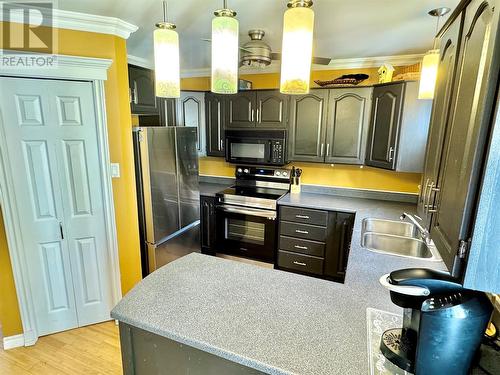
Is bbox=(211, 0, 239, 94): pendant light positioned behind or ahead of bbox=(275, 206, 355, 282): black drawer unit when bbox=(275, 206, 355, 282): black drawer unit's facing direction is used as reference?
ahead

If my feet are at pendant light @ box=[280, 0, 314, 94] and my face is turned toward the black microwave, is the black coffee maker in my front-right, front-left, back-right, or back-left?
back-right

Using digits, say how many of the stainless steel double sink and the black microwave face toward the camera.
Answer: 1

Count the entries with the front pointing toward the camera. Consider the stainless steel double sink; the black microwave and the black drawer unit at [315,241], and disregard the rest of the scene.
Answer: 2

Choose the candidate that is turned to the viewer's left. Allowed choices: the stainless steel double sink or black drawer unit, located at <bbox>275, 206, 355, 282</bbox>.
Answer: the stainless steel double sink

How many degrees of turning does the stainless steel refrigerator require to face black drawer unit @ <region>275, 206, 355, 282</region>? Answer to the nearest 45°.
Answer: approximately 45° to its left

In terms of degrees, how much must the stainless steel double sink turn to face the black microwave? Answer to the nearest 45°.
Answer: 0° — it already faces it

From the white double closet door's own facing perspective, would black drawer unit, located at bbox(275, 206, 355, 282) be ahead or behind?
ahead

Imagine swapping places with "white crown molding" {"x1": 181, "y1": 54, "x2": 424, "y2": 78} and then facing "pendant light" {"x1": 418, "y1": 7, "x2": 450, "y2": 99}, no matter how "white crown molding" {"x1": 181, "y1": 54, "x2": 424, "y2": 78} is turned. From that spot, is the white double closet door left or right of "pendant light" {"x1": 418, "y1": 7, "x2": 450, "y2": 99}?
right

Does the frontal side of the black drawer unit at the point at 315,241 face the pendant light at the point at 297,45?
yes
